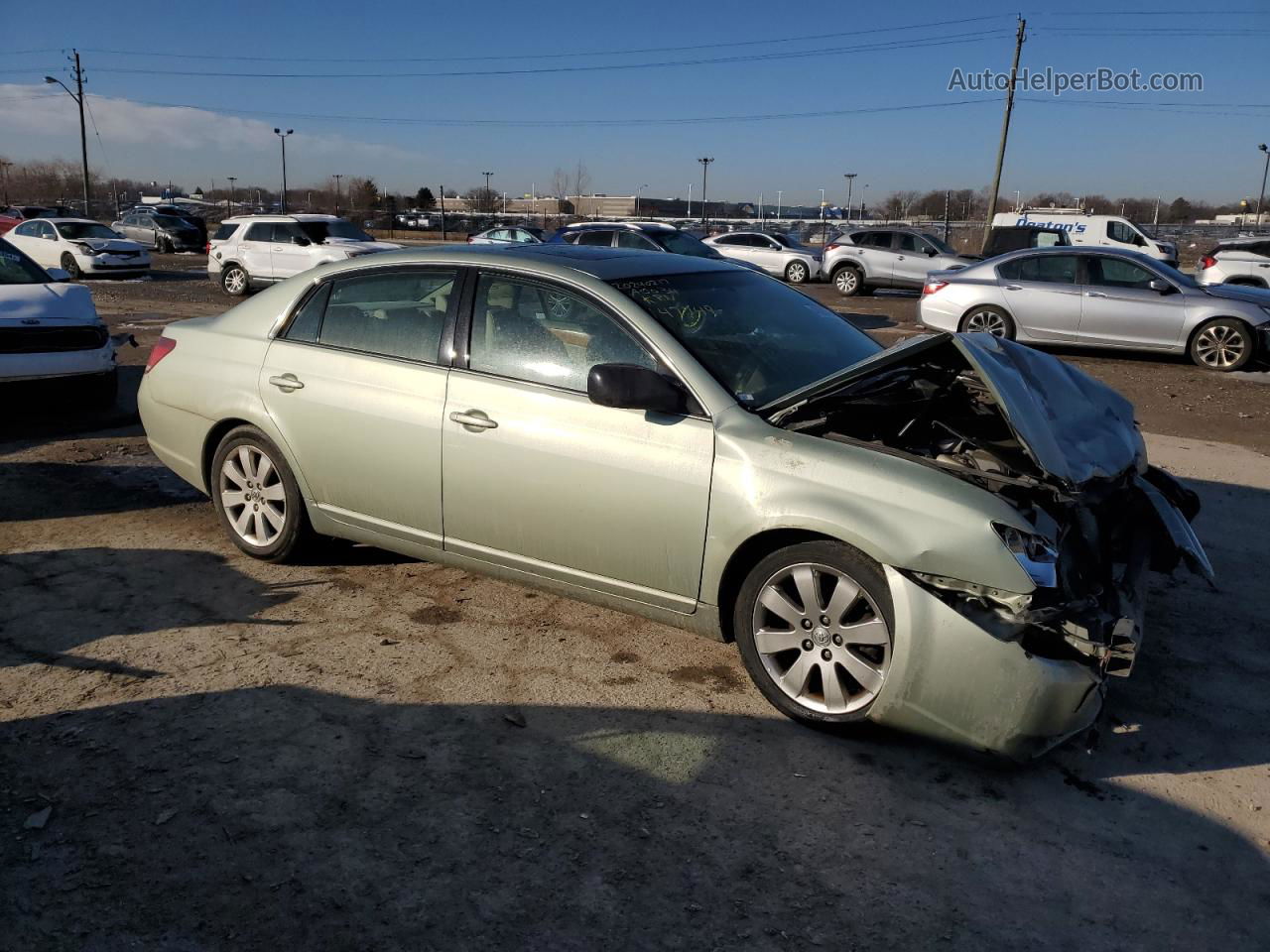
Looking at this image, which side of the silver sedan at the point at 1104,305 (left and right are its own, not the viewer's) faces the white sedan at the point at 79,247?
back

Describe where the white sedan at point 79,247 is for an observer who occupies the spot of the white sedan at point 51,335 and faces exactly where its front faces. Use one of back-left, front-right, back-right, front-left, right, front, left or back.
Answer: back-left

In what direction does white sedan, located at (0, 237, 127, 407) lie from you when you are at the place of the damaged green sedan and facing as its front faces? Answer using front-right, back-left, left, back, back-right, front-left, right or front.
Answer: back

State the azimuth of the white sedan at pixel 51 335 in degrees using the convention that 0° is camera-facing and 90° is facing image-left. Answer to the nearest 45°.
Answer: approximately 315°

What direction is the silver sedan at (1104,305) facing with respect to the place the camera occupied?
facing to the right of the viewer

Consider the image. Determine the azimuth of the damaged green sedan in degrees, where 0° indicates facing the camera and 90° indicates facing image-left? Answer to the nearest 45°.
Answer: approximately 315°

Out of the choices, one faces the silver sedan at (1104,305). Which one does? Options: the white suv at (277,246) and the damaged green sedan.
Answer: the white suv

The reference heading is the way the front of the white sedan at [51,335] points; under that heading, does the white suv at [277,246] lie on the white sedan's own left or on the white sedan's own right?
on the white sedan's own left

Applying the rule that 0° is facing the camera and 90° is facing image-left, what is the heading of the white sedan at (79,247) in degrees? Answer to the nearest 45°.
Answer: approximately 315°

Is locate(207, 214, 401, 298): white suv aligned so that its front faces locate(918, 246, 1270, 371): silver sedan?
yes
